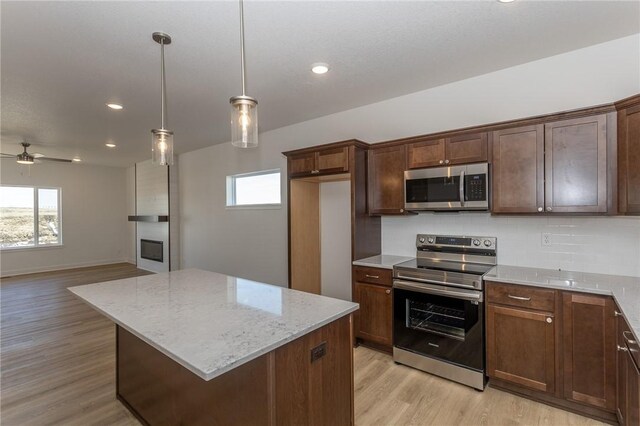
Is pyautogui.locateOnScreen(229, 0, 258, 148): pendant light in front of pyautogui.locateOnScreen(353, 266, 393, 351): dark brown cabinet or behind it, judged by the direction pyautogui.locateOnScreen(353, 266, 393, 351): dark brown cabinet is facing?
in front

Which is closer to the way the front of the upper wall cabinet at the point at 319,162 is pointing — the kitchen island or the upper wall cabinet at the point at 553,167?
the kitchen island

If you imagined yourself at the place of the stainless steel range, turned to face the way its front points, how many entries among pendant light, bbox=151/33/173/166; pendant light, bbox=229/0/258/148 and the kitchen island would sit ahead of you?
3

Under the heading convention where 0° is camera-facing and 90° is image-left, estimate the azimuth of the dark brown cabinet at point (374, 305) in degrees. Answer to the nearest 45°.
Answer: approximately 45°

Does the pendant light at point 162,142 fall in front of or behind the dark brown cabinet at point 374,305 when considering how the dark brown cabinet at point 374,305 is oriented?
in front

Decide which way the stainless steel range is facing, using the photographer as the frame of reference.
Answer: facing the viewer and to the left of the viewer

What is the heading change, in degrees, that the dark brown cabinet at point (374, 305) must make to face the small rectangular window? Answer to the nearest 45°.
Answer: approximately 90° to its right

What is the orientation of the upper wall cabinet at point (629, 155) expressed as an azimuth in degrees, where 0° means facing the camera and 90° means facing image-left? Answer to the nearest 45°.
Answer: approximately 45°

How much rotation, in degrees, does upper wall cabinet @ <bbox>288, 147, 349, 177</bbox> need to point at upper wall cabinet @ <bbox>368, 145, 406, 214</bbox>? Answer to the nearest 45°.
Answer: approximately 135° to its left
